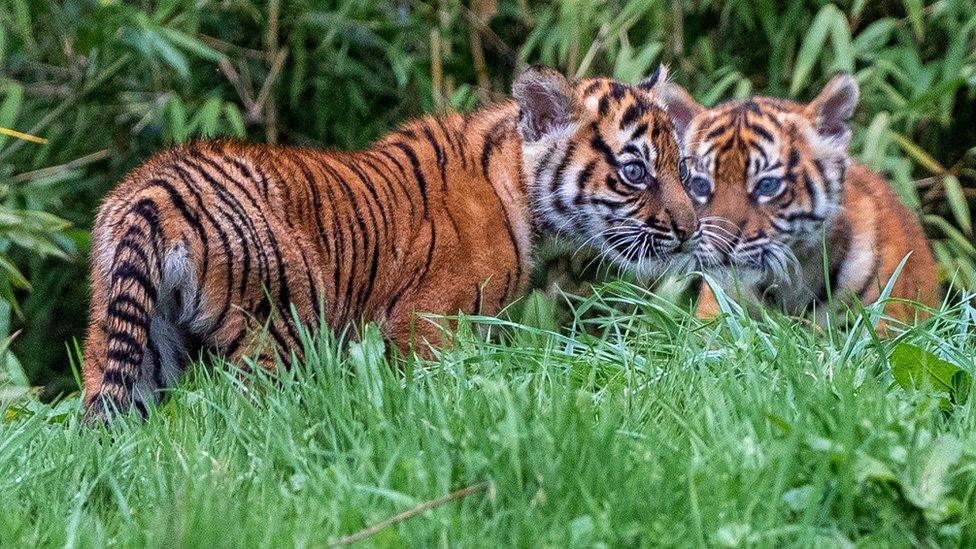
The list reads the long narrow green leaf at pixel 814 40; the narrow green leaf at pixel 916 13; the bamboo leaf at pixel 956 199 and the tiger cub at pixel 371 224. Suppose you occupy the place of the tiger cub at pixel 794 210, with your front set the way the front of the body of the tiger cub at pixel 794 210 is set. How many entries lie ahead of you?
1

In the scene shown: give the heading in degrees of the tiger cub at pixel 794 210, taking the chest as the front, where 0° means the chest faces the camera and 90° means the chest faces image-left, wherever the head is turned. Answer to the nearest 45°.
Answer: approximately 45°

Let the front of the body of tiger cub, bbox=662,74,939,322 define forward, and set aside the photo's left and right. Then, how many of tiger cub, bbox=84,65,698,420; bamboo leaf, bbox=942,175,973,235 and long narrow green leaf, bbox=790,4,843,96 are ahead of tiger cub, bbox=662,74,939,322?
1

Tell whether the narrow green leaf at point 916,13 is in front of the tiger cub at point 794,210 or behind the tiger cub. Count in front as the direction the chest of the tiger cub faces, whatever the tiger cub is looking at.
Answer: behind

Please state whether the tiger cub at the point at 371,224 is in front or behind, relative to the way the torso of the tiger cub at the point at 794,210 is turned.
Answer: in front

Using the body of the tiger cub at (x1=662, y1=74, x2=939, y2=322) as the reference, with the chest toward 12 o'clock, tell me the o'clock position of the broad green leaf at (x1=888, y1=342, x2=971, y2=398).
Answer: The broad green leaf is roughly at 10 o'clock from the tiger cub.

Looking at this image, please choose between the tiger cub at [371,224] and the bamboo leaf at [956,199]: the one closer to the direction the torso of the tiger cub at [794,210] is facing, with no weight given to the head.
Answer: the tiger cub

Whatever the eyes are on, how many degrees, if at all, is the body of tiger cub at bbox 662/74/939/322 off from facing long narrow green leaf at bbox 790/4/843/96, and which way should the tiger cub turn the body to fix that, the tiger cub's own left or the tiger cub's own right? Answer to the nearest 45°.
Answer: approximately 135° to the tiger cub's own right

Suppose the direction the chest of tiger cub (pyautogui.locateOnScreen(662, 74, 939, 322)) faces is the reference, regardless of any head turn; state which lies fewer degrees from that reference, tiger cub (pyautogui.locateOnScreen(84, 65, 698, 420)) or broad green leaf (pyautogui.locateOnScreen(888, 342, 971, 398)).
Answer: the tiger cub

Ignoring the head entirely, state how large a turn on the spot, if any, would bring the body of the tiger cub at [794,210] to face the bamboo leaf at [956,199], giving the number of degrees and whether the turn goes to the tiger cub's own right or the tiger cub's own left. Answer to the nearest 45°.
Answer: approximately 180°
